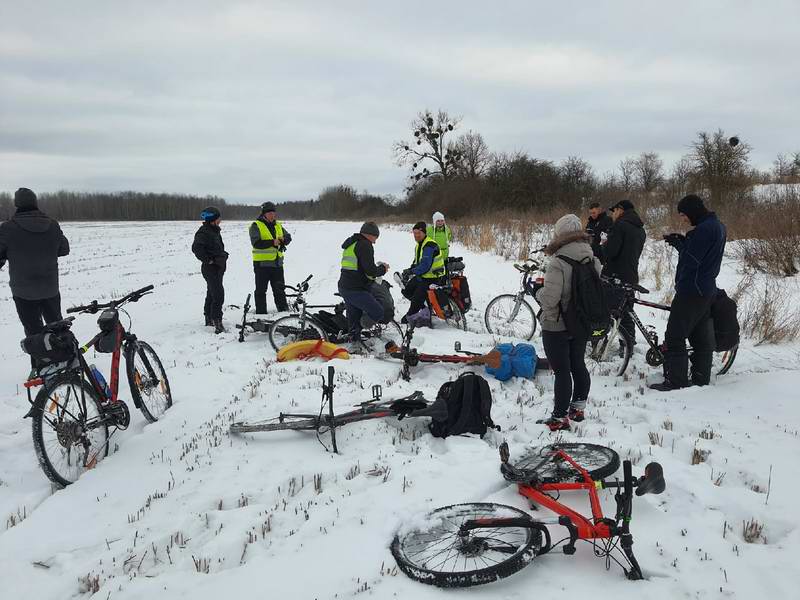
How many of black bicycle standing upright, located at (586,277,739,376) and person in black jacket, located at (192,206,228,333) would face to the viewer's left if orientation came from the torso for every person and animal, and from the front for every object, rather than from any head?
1

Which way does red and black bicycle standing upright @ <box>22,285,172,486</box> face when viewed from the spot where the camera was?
facing away from the viewer and to the right of the viewer

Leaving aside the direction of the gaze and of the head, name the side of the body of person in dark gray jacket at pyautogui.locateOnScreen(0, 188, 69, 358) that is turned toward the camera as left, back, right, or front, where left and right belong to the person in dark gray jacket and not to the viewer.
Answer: back

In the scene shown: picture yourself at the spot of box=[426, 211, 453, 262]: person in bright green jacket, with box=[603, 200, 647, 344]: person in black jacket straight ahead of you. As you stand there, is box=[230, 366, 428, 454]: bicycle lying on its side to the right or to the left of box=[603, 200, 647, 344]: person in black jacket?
right

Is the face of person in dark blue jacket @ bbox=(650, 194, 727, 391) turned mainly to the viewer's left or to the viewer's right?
to the viewer's left

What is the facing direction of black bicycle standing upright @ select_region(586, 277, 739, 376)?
to the viewer's left

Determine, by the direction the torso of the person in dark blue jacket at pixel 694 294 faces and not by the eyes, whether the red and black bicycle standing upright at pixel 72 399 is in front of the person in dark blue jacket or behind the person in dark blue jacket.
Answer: in front

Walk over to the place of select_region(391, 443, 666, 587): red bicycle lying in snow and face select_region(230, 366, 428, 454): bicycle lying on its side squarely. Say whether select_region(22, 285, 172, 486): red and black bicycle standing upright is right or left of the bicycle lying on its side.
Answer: left

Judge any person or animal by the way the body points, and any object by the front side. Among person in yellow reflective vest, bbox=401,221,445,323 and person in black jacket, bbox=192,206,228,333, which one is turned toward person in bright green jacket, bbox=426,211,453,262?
the person in black jacket

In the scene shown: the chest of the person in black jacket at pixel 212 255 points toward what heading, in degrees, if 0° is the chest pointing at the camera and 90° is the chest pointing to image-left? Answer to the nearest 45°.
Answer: approximately 270°

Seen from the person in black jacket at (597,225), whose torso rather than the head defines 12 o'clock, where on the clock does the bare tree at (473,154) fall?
The bare tree is roughly at 4 o'clock from the person in black jacket.
